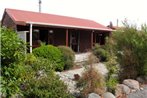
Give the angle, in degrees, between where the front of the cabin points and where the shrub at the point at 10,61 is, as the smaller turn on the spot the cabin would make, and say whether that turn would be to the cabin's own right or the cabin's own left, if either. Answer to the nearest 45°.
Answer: approximately 45° to the cabin's own right

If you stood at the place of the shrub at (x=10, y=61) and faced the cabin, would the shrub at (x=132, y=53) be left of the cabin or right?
right

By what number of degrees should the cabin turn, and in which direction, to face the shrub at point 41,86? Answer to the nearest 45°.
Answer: approximately 45° to its right

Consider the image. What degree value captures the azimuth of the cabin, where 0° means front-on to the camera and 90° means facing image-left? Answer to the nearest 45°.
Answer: approximately 315°

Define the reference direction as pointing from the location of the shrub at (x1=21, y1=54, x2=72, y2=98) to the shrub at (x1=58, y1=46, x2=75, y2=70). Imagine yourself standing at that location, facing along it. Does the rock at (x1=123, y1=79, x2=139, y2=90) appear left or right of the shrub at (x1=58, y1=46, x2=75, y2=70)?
right

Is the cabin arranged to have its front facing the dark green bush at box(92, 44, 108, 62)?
yes

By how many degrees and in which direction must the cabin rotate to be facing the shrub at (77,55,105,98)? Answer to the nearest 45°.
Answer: approximately 45° to its right
